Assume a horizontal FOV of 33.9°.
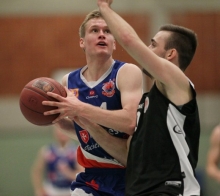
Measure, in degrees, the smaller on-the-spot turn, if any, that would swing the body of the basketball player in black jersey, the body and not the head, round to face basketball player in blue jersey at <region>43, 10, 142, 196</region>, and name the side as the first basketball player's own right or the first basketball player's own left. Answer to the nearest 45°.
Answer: approximately 45° to the first basketball player's own right

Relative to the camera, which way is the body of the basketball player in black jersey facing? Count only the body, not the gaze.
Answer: to the viewer's left
